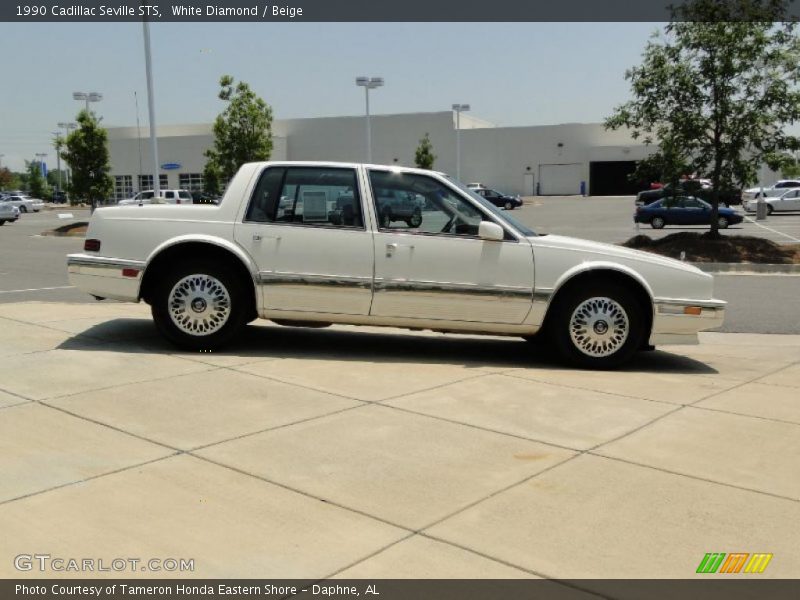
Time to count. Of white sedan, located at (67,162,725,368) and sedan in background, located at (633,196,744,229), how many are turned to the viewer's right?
2

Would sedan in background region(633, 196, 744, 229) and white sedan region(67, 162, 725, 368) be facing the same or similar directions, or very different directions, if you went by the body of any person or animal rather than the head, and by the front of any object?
same or similar directions

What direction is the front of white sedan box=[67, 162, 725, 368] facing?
to the viewer's right

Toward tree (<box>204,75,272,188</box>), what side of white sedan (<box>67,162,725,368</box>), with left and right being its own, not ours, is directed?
left

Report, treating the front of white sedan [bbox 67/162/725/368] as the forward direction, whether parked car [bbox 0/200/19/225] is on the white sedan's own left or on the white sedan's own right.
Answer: on the white sedan's own left

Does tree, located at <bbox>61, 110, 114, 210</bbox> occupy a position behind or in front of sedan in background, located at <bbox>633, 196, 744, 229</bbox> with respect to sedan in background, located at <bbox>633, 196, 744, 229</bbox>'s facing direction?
behind

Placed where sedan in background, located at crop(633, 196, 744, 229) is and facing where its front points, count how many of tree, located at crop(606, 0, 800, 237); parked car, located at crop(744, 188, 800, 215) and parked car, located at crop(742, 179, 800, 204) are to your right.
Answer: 1

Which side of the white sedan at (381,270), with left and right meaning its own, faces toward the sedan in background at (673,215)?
left

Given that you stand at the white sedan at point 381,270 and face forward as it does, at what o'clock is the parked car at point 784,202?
The parked car is roughly at 10 o'clock from the white sedan.

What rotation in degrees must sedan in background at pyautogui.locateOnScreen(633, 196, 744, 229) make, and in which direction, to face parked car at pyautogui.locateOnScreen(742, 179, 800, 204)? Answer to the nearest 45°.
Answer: approximately 90° to its left

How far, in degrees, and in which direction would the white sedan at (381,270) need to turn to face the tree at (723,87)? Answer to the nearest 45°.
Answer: approximately 45° to its left

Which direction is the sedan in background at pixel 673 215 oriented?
to the viewer's right

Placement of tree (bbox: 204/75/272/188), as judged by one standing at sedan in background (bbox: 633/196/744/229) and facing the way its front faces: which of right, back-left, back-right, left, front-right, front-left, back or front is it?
back

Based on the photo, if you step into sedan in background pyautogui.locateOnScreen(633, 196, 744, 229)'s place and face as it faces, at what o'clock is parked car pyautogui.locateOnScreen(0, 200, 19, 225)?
The parked car is roughly at 6 o'clock from the sedan in background.
